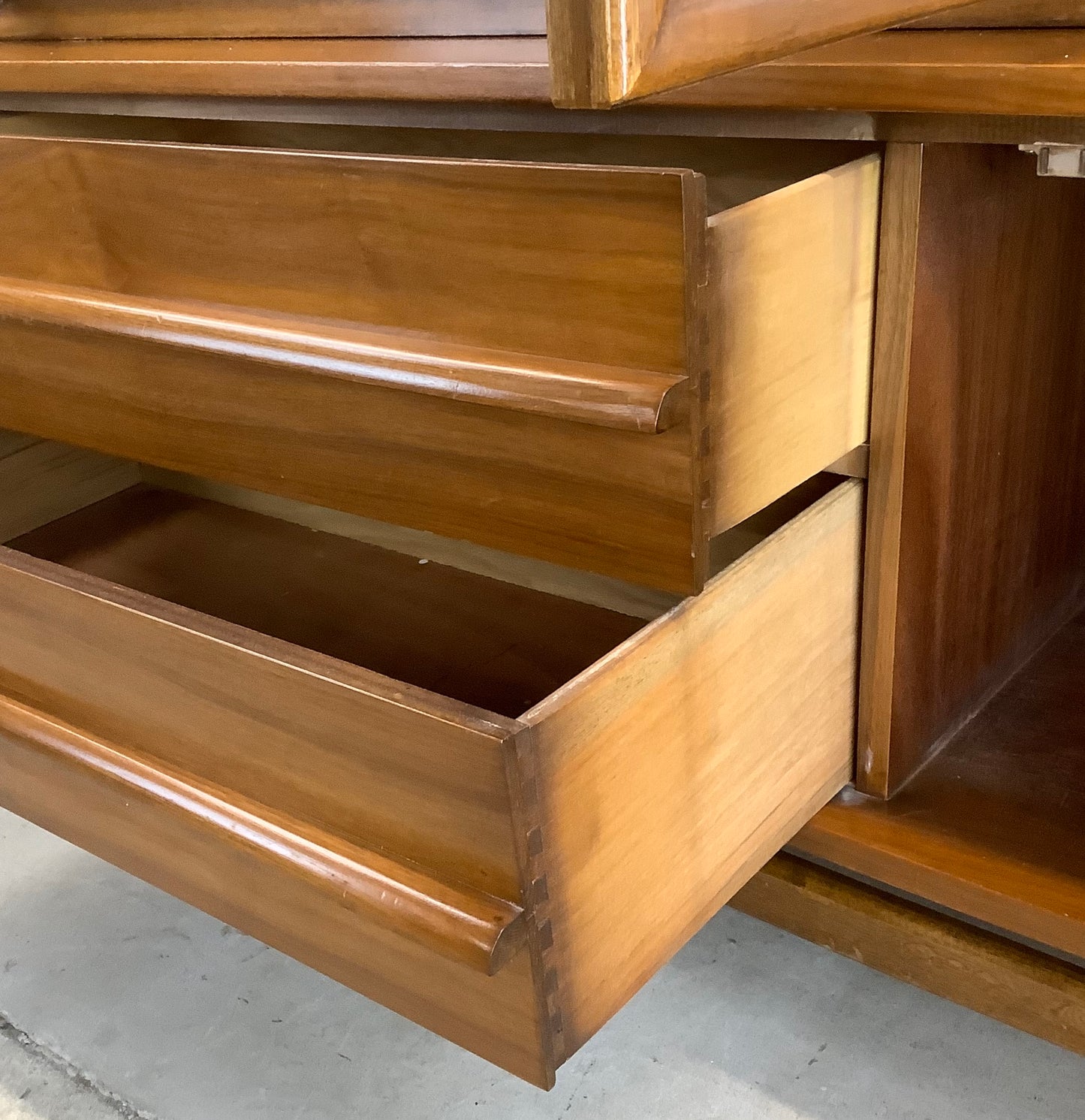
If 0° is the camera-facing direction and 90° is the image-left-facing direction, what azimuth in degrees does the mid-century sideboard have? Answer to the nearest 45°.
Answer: approximately 45°
